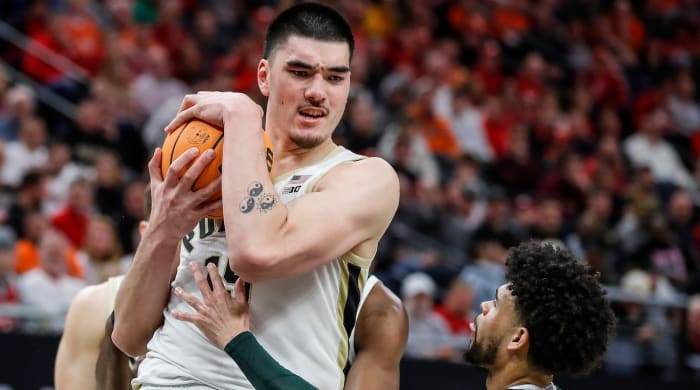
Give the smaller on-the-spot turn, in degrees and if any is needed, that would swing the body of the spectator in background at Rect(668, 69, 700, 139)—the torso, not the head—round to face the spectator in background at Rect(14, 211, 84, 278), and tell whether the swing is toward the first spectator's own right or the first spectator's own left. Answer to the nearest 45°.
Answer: approximately 45° to the first spectator's own right

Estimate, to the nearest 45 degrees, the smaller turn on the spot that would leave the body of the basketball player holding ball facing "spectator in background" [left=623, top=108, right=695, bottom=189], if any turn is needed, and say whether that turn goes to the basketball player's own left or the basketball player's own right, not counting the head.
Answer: approximately 180°

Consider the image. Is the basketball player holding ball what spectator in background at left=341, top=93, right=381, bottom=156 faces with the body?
yes

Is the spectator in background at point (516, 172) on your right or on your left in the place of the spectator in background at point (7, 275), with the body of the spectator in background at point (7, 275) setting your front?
on your left
